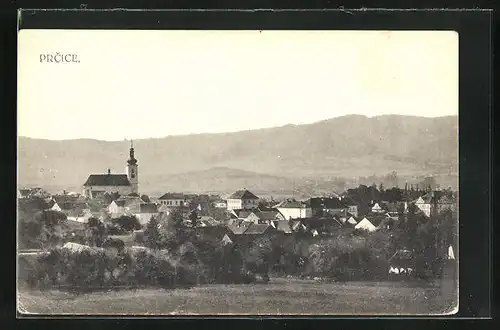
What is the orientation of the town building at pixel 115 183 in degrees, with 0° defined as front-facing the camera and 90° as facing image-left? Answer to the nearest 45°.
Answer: approximately 270°
